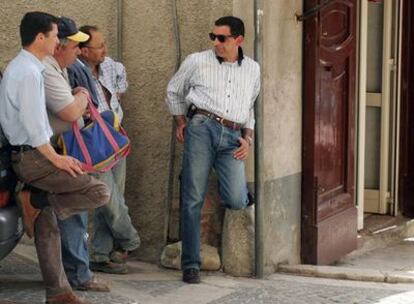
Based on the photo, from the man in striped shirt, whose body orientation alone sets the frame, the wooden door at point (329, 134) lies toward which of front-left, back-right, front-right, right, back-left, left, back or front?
back-left

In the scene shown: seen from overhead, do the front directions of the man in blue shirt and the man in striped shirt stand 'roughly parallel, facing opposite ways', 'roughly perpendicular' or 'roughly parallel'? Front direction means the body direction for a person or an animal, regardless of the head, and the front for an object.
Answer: roughly perpendicular

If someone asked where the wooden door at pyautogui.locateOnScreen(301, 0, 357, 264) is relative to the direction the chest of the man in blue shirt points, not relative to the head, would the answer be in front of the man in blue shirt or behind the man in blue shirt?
in front

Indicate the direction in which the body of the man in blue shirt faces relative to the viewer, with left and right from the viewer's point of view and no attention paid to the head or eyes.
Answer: facing to the right of the viewer

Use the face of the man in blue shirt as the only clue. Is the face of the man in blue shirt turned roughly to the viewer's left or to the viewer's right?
to the viewer's right

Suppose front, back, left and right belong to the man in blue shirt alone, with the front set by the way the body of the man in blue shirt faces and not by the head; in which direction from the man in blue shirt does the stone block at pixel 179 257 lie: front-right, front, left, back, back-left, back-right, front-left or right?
front-left

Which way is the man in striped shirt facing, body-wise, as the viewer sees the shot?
toward the camera

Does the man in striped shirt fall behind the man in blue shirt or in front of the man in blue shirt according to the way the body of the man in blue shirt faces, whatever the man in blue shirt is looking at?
in front
